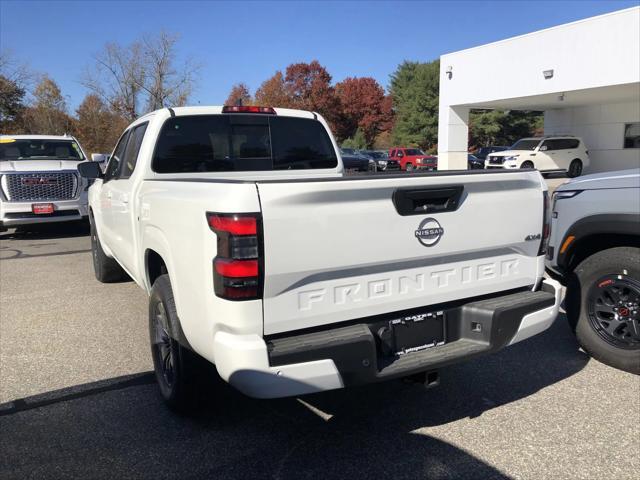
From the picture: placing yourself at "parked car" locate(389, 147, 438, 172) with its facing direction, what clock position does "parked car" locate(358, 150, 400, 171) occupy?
"parked car" locate(358, 150, 400, 171) is roughly at 5 o'clock from "parked car" locate(389, 147, 438, 172).

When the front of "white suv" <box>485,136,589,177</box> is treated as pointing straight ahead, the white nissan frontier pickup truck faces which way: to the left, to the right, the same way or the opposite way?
to the right

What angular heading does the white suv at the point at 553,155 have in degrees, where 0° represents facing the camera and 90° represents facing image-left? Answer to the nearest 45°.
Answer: approximately 45°

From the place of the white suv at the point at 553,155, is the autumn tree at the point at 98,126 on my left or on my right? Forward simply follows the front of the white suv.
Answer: on my right

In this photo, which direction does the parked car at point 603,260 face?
to the viewer's left

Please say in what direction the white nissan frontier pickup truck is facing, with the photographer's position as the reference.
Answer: facing away from the viewer and to the left of the viewer

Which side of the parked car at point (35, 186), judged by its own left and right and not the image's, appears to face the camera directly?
front

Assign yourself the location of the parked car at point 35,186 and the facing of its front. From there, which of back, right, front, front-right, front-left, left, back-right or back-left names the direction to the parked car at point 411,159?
back-left

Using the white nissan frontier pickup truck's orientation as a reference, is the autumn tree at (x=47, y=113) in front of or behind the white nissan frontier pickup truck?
in front

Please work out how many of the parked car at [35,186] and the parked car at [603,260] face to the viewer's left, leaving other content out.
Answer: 1

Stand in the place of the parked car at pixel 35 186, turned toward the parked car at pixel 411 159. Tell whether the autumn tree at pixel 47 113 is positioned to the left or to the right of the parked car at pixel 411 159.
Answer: left
